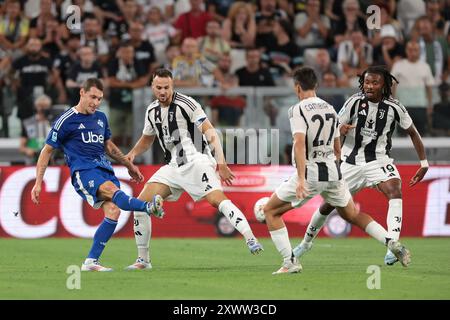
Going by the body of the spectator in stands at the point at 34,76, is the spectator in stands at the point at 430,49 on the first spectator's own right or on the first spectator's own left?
on the first spectator's own left

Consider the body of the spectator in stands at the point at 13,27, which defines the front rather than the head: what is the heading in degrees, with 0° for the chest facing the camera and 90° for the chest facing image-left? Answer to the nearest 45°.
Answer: approximately 0°

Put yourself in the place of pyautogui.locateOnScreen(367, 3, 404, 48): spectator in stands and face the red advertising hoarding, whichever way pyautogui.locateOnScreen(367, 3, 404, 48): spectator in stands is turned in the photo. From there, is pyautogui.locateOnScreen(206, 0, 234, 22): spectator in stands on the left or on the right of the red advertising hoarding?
right

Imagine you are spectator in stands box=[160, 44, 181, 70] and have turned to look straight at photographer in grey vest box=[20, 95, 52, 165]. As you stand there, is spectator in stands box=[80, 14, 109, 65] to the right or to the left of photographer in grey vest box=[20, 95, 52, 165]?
right
